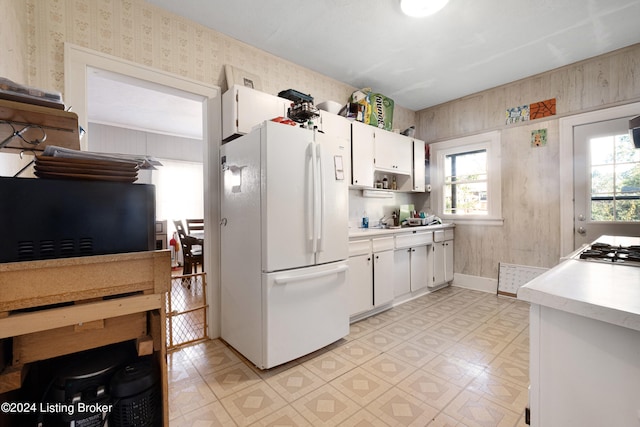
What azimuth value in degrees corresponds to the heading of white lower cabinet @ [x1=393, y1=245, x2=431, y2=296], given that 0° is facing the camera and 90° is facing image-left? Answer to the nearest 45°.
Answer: approximately 315°

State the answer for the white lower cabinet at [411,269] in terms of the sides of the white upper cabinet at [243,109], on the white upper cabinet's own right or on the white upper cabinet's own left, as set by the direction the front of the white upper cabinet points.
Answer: on the white upper cabinet's own left

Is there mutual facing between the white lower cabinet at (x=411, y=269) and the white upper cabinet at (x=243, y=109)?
no

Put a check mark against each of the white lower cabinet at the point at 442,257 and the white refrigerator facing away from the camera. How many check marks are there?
0

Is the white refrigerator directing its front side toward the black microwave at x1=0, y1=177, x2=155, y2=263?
no

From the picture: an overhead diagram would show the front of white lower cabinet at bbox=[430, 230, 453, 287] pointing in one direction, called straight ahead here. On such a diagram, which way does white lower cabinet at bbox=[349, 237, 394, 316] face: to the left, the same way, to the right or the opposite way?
the same way

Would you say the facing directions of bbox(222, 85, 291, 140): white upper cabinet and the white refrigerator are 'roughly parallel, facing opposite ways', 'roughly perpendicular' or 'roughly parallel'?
roughly parallel

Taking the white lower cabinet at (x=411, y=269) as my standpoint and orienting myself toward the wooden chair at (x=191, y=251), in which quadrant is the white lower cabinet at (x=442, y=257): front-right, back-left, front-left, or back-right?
back-right

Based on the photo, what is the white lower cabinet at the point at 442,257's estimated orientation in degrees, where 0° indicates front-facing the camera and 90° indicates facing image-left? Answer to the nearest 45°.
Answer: approximately 315°

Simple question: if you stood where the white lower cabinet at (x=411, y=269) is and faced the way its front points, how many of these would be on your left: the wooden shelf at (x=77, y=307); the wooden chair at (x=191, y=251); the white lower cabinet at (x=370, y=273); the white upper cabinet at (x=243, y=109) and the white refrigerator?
0

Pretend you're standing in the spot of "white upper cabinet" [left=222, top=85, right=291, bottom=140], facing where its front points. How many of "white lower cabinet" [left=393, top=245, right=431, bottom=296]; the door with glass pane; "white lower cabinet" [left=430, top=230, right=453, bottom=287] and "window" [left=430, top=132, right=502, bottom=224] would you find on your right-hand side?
0

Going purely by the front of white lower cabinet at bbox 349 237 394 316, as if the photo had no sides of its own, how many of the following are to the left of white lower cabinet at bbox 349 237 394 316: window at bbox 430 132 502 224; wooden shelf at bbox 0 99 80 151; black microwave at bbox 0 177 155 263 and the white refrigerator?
1

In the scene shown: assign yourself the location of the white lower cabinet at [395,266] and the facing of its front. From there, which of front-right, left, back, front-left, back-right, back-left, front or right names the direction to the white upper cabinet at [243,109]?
right

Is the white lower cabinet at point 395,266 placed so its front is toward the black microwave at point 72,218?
no

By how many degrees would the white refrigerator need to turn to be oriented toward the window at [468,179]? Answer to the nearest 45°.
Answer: approximately 90° to its left

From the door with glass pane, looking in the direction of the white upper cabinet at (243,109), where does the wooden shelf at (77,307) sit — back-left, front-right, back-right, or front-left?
front-left

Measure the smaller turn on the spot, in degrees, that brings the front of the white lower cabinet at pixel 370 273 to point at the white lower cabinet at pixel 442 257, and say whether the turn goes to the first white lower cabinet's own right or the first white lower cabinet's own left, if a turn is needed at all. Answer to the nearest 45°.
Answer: approximately 90° to the first white lower cabinet's own left

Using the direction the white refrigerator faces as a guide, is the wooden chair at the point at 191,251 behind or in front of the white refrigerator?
behind

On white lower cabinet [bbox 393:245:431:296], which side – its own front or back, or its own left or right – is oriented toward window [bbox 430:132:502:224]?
left
